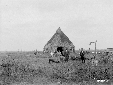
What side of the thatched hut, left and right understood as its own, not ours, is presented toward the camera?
front
